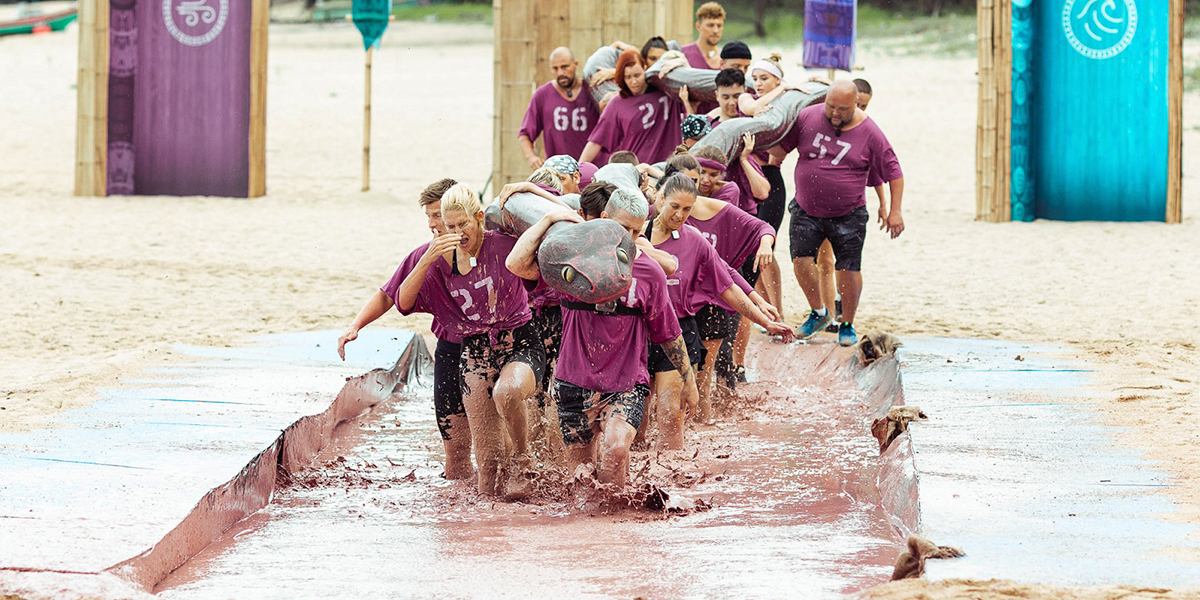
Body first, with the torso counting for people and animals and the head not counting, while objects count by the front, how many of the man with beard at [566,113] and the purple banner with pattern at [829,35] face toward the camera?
2

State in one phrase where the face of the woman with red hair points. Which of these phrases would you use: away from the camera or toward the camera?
toward the camera

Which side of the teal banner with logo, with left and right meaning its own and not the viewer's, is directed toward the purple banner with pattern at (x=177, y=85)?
right

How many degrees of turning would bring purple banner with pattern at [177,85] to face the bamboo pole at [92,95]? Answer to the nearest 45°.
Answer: approximately 90° to its right

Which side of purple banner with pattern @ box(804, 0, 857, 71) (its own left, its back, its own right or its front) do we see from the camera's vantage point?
front

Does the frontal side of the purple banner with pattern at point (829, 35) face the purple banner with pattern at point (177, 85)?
no

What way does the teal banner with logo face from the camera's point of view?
toward the camera

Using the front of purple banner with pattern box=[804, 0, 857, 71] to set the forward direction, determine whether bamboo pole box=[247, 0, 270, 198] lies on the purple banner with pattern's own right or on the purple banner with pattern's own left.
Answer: on the purple banner with pattern's own right

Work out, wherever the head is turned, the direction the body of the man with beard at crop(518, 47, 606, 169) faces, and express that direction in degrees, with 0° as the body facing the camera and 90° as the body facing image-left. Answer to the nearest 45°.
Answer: approximately 0°

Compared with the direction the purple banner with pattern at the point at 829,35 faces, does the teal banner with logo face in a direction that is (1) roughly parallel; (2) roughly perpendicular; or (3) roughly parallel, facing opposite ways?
roughly parallel
